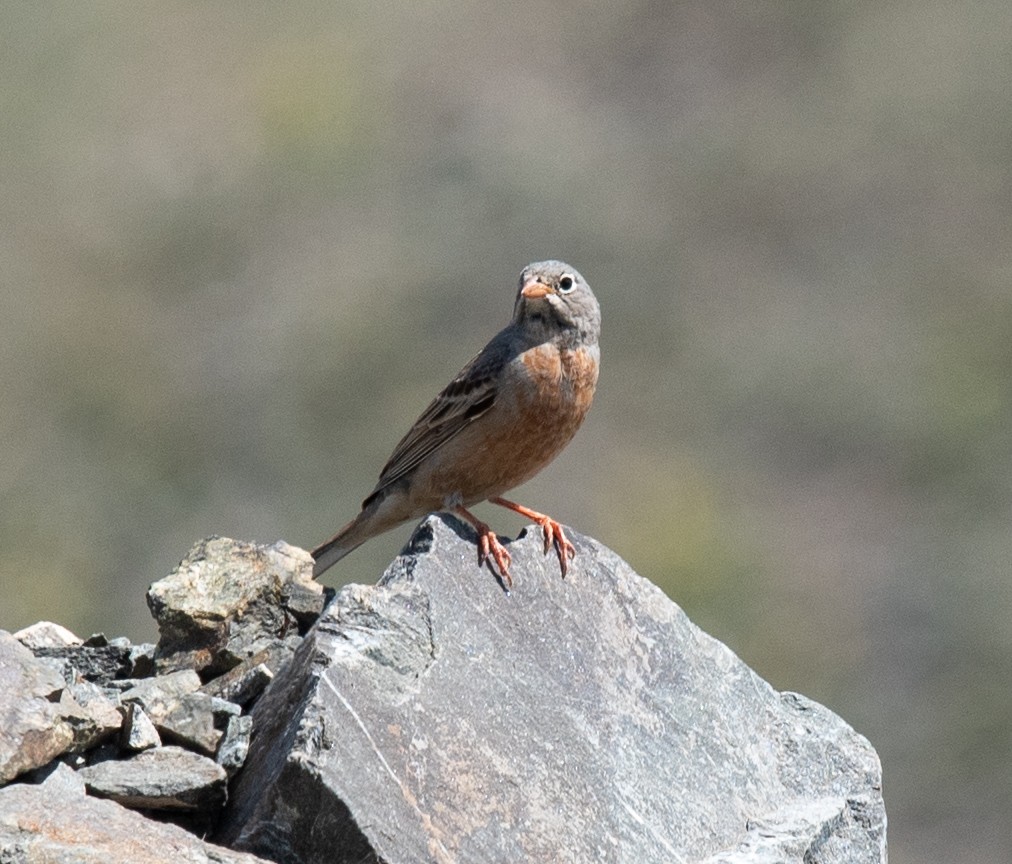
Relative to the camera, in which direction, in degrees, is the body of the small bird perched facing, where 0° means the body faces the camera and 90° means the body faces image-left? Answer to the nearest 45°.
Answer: approximately 315°
